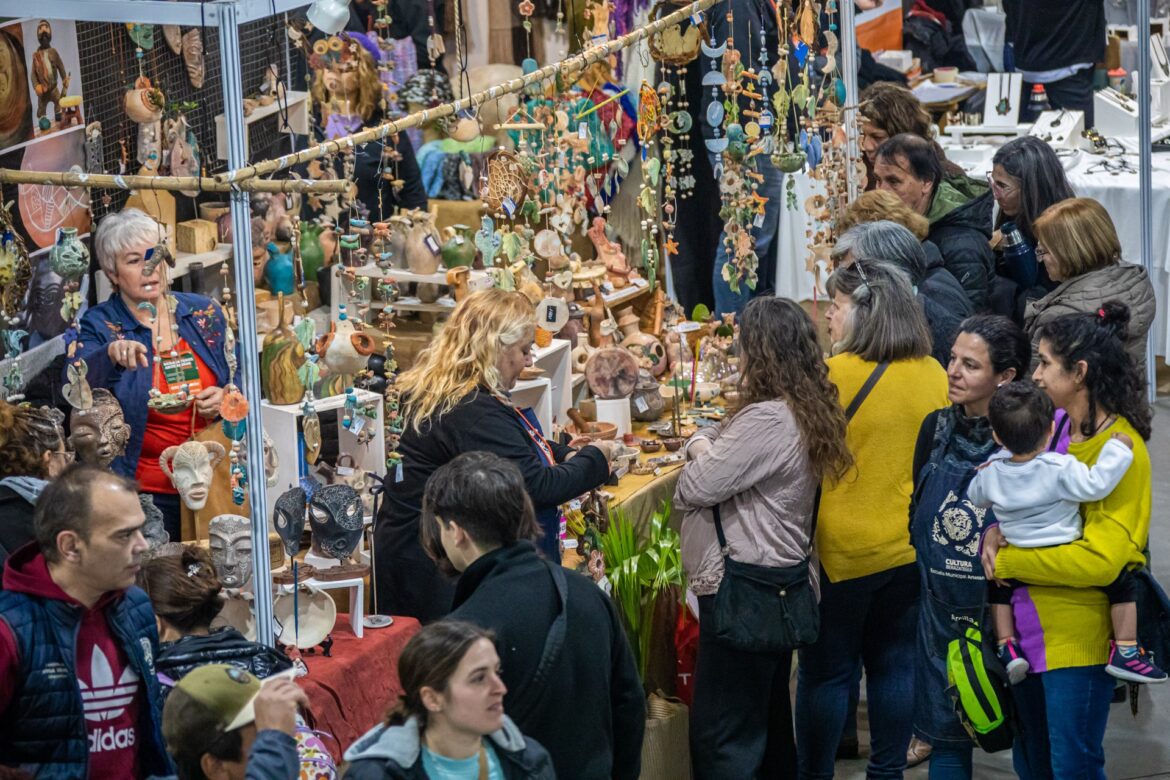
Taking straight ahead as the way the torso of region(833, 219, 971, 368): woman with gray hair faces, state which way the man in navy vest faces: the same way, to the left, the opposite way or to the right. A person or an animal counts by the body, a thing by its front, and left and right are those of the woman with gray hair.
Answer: the opposite way

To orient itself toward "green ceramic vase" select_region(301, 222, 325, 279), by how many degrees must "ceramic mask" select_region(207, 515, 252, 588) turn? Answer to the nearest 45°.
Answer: approximately 180°

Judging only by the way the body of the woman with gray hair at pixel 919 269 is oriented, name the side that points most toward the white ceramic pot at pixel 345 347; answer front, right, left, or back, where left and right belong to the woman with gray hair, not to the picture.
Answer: front

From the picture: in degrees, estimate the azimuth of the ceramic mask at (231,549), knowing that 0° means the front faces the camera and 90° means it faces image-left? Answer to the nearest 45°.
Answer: approximately 0°

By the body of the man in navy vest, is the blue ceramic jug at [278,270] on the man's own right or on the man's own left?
on the man's own left

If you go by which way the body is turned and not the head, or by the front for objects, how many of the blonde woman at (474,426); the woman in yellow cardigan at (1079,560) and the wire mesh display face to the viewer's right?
1

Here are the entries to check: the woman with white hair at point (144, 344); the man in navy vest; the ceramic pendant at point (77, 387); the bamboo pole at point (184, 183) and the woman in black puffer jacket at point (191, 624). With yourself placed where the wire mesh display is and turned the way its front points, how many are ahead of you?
5

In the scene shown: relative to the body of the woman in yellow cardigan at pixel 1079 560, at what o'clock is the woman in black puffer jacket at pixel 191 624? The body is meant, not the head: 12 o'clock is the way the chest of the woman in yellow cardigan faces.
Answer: The woman in black puffer jacket is roughly at 11 o'clock from the woman in yellow cardigan.

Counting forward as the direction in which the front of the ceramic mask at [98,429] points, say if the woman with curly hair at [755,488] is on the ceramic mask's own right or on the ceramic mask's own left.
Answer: on the ceramic mask's own left

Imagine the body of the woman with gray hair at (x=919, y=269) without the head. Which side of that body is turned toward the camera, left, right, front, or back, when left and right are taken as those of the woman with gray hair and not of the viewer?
left

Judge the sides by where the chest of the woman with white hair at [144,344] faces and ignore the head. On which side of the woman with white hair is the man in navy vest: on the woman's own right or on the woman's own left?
on the woman's own right

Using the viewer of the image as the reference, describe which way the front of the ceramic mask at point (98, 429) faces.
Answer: facing the viewer

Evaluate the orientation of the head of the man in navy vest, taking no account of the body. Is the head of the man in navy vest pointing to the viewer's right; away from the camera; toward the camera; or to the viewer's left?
to the viewer's right

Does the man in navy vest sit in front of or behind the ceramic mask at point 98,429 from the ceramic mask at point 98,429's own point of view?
in front
